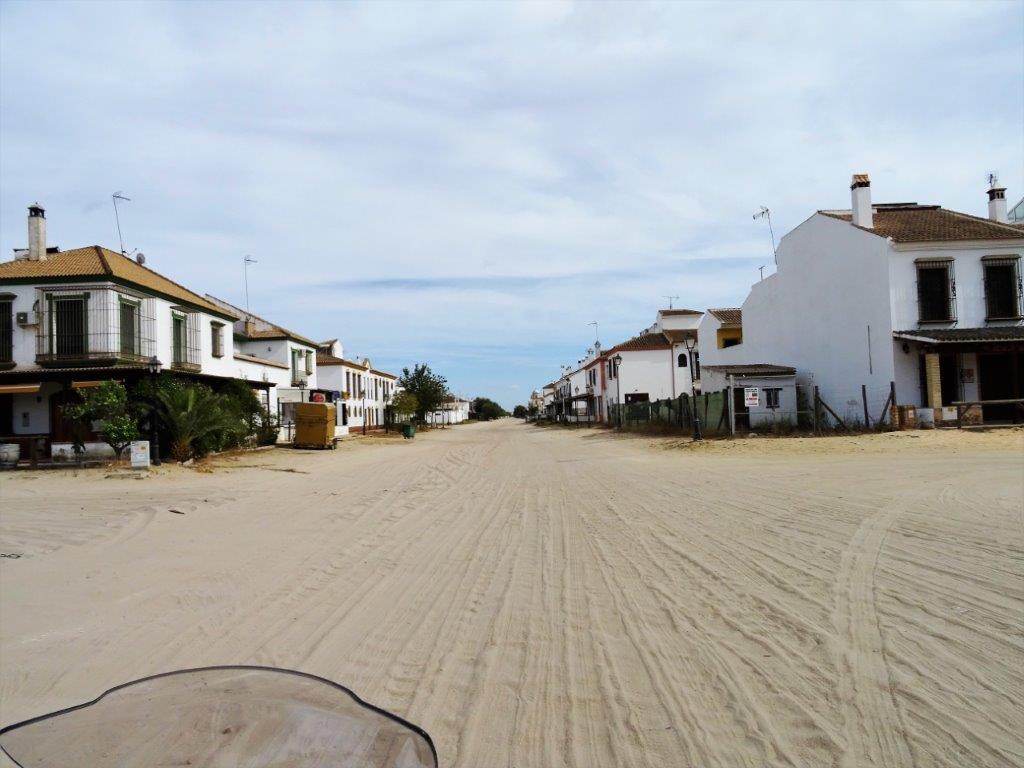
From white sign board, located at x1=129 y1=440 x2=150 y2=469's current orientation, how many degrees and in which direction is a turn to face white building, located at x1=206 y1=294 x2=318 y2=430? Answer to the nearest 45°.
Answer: approximately 180°

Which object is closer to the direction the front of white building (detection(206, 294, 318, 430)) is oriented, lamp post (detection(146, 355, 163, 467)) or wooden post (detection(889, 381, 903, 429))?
the wooden post

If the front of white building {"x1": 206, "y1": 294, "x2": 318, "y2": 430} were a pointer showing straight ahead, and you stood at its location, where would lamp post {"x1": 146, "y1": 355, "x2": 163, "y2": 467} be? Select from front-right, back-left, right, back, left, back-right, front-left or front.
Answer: front-right

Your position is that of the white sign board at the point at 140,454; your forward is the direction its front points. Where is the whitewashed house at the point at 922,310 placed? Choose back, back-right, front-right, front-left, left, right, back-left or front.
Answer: left

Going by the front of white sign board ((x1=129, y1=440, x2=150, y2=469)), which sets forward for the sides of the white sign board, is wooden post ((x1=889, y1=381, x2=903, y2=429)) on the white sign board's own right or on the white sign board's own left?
on the white sign board's own left

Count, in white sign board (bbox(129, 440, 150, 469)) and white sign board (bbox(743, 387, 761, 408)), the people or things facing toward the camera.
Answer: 2

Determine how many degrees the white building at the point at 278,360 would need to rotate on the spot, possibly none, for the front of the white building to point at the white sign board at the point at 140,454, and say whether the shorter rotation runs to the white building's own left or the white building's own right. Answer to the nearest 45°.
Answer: approximately 45° to the white building's own right

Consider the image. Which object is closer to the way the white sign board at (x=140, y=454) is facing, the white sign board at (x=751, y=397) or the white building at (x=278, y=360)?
the white sign board

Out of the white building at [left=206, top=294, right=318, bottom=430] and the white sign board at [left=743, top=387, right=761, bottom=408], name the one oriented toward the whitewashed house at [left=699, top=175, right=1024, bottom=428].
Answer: the white building

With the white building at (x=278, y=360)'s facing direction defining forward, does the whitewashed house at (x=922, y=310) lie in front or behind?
in front

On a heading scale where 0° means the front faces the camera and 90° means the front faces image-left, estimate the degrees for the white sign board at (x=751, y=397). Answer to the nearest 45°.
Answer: approximately 0°

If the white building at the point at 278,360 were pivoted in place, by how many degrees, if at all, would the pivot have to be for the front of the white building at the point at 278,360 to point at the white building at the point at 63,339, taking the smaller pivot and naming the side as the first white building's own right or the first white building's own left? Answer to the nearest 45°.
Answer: approximately 90° to the first white building's own right

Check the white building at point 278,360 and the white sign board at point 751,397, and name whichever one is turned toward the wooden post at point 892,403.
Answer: the white building

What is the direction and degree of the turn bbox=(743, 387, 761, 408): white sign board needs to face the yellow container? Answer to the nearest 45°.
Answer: approximately 90° to its right

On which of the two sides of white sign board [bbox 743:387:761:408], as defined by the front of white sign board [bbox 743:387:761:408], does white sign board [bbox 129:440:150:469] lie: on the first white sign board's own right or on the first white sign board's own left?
on the first white sign board's own right
